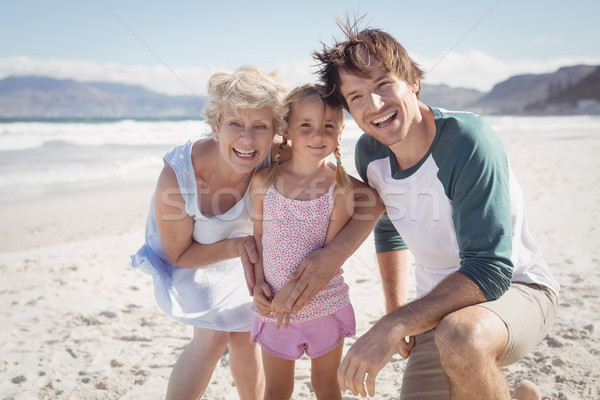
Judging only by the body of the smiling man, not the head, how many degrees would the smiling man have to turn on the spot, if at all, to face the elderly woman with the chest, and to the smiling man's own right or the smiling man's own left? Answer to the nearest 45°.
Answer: approximately 45° to the smiling man's own right

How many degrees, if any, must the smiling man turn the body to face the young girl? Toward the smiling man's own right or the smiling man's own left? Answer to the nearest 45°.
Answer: approximately 45° to the smiling man's own right

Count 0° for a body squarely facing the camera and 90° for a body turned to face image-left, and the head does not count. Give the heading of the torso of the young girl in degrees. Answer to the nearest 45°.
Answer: approximately 0°

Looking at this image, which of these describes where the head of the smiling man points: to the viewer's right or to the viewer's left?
to the viewer's left

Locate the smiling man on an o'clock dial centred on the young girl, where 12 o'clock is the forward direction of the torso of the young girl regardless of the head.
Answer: The smiling man is roughly at 10 o'clock from the young girl.
